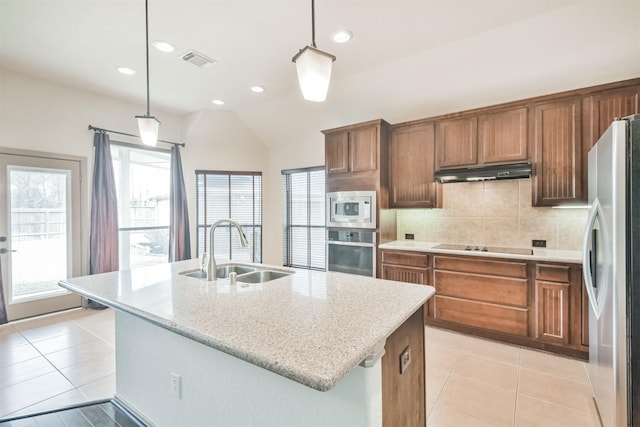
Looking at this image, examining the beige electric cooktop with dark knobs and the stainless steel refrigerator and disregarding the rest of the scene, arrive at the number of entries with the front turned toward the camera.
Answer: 1

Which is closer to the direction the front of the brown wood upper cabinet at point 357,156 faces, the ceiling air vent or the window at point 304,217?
the ceiling air vent

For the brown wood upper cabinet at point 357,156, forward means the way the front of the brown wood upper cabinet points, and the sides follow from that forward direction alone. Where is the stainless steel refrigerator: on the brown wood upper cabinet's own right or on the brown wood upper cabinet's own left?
on the brown wood upper cabinet's own left

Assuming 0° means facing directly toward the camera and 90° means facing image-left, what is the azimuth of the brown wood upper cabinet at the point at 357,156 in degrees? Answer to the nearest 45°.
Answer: approximately 45°

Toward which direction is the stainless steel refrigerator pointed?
to the viewer's left

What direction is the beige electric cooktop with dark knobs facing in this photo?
toward the camera

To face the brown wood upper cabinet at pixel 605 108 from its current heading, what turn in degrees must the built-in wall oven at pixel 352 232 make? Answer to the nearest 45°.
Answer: approximately 90° to its left

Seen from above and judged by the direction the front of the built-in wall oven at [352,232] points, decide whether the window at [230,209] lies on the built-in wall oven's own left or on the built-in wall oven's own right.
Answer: on the built-in wall oven's own right

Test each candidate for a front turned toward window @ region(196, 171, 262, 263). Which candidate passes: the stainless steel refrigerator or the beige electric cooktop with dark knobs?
the stainless steel refrigerator

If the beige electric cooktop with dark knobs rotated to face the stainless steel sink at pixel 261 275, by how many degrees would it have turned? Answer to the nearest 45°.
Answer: approximately 45° to its right

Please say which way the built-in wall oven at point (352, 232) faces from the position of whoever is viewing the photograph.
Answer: facing the viewer and to the left of the viewer

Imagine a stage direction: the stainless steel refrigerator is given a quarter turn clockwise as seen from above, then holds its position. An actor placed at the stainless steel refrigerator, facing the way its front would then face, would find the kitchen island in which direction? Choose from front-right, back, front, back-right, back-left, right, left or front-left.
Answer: back-left

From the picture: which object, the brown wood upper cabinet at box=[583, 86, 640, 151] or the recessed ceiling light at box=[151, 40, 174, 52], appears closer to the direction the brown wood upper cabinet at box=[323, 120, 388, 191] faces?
the recessed ceiling light

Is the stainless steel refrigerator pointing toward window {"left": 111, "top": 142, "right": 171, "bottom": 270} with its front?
yes

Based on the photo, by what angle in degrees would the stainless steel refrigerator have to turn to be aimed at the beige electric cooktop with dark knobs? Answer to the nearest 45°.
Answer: approximately 45° to its right

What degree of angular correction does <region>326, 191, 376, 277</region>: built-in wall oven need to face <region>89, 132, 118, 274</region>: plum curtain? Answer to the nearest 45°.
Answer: approximately 45° to its right
